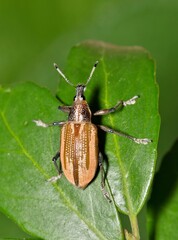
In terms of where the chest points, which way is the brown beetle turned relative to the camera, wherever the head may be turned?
away from the camera
